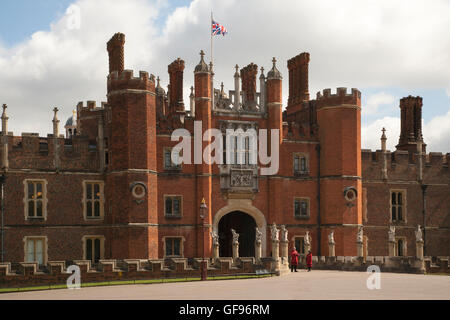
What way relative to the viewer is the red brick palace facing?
toward the camera
